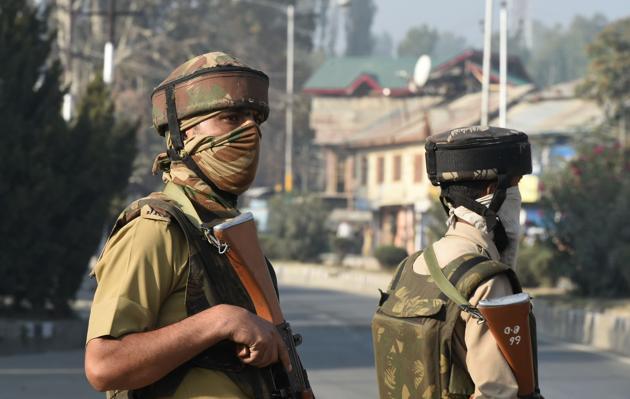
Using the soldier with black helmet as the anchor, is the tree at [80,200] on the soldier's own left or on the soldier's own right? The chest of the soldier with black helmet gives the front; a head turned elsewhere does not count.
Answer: on the soldier's own left

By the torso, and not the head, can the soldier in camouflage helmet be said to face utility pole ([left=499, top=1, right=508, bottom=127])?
no

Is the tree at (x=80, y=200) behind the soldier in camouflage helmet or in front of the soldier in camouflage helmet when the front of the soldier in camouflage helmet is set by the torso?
behind

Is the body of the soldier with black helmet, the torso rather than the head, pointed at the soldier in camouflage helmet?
no

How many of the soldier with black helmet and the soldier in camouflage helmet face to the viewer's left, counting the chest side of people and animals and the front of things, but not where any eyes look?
0

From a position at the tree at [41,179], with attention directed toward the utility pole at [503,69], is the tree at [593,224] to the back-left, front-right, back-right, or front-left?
front-right

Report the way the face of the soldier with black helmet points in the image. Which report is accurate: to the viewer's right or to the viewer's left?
to the viewer's right

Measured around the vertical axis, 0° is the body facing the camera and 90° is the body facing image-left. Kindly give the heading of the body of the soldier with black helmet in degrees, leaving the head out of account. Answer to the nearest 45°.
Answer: approximately 225°

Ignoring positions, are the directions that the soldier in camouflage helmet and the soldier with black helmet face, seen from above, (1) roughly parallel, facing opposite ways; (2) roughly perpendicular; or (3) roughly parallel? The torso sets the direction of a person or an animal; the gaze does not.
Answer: roughly perpendicular
